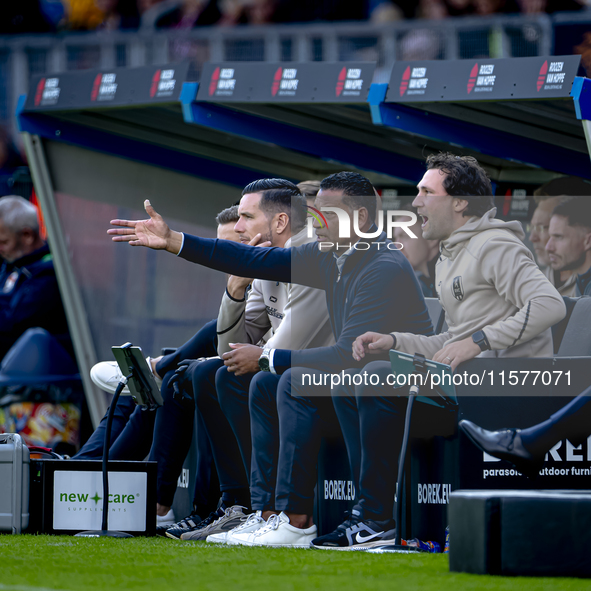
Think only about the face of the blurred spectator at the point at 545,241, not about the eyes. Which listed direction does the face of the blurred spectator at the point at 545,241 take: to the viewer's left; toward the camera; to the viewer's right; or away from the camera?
to the viewer's left

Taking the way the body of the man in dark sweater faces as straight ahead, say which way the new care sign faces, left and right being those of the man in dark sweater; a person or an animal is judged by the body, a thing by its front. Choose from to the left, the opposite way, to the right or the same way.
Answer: to the left

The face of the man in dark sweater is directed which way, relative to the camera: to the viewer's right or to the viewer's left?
to the viewer's left

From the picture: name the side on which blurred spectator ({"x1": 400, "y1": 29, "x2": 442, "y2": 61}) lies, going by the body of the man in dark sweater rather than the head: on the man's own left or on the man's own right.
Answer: on the man's own right

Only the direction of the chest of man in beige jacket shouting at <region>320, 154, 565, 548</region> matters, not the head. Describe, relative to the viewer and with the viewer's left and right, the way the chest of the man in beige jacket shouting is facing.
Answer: facing to the left of the viewer

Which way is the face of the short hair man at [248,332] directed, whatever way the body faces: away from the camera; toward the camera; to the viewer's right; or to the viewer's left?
to the viewer's left

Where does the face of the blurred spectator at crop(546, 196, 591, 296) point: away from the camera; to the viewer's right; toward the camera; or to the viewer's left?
to the viewer's left

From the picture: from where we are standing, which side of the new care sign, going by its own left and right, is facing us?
front
